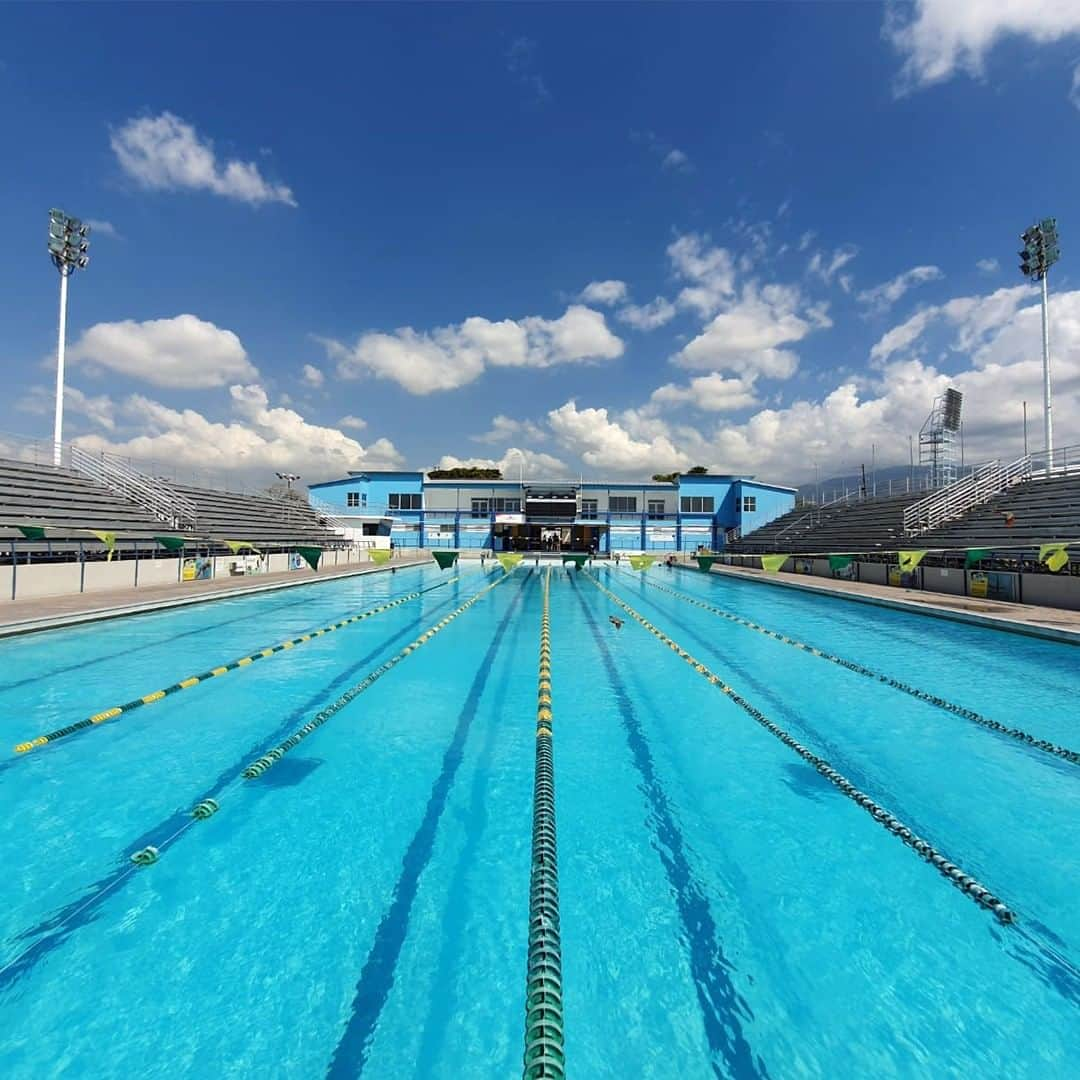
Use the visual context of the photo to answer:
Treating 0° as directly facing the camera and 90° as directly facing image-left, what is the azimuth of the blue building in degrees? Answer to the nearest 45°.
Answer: approximately 0°

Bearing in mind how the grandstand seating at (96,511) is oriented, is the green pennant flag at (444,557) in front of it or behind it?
in front

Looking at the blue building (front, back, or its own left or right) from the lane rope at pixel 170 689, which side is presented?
front

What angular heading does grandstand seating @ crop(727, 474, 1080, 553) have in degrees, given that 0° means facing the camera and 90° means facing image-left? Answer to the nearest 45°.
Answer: approximately 45°

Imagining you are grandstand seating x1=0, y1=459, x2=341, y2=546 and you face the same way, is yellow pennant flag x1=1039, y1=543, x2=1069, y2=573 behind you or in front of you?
in front

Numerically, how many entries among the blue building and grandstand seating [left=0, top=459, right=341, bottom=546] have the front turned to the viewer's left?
0

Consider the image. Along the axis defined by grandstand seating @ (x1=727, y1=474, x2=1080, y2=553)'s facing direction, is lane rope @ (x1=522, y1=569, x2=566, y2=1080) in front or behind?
in front

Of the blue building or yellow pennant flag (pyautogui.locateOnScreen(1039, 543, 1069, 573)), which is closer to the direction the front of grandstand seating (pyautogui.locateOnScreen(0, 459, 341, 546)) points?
the yellow pennant flag

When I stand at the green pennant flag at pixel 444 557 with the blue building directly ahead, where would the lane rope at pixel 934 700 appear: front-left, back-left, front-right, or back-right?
back-right

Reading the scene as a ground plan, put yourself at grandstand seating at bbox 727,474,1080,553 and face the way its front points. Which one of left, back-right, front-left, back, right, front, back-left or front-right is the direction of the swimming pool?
front-left

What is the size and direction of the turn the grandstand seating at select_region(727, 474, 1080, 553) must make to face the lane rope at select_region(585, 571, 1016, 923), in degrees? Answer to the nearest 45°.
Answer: approximately 45° to its left

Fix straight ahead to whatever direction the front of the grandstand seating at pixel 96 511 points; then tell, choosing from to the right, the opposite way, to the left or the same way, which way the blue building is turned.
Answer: to the right
